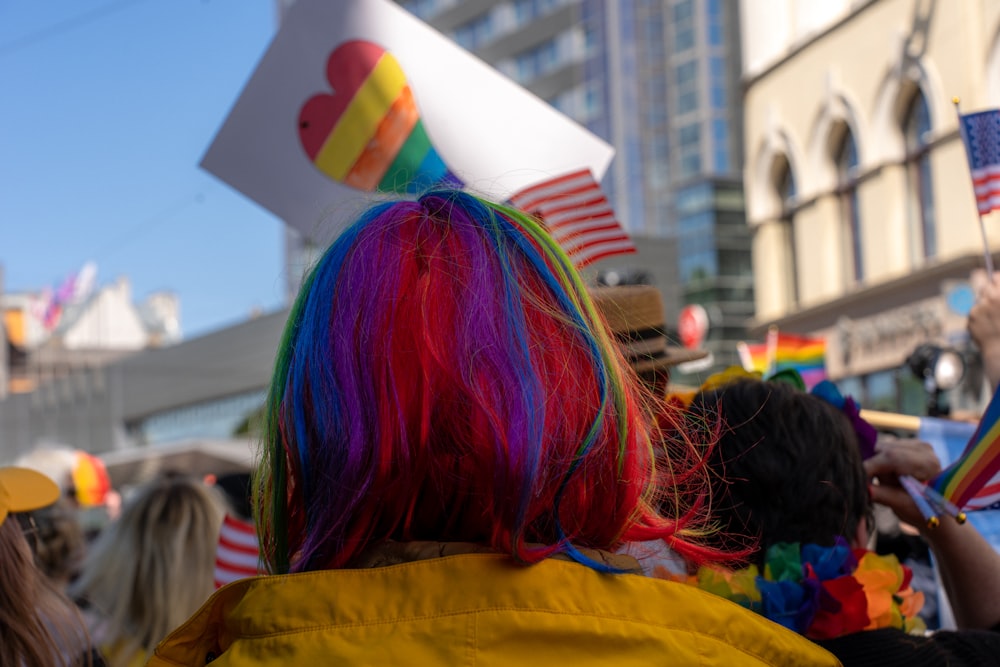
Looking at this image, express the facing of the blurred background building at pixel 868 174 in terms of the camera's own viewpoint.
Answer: facing the viewer and to the left of the viewer

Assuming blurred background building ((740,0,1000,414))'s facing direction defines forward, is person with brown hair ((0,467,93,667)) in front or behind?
in front

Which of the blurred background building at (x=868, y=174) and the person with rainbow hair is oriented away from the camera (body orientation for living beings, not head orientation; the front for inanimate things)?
the person with rainbow hair

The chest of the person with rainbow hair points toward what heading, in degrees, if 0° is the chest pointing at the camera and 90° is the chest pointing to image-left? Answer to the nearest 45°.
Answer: approximately 180°

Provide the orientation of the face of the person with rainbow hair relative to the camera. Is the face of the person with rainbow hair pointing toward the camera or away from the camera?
away from the camera

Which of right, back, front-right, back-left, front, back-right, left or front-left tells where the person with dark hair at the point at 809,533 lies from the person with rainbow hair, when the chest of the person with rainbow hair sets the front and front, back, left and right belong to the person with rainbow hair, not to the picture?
front-right

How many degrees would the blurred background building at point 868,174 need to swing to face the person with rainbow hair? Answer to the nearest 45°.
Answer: approximately 45° to its left

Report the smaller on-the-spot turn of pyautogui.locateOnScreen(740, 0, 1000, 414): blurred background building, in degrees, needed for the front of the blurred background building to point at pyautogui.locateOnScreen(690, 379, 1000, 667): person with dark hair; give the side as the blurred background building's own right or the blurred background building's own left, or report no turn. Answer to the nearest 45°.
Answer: approximately 45° to the blurred background building's own left

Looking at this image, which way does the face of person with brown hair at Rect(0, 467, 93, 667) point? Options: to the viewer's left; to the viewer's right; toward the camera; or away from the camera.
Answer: away from the camera

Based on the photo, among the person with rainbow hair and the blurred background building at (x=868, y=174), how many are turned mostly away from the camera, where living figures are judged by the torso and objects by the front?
1
